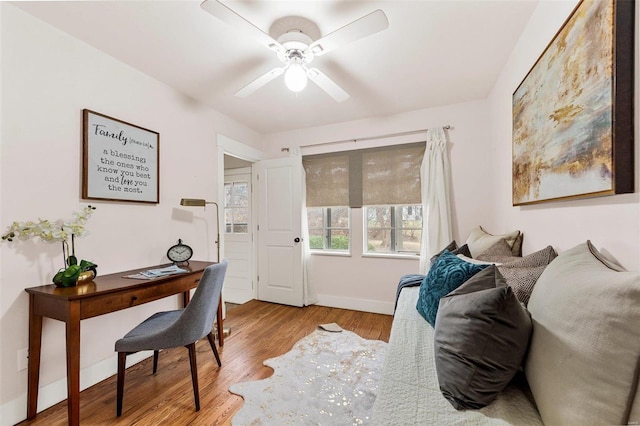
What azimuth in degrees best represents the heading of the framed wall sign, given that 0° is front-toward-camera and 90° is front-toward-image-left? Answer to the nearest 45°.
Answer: approximately 315°

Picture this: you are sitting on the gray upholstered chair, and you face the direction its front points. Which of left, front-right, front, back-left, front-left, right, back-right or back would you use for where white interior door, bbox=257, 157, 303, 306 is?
back-right

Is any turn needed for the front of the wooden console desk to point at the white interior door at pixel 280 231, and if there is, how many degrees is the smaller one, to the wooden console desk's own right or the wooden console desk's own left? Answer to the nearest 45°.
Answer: approximately 90° to the wooden console desk's own left

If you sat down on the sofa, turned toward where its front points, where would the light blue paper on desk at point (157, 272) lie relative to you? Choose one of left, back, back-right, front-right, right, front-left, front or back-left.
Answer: front

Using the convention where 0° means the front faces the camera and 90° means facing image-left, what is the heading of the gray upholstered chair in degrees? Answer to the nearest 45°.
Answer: approximately 90°

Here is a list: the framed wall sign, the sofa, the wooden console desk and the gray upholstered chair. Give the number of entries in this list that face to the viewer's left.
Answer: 2

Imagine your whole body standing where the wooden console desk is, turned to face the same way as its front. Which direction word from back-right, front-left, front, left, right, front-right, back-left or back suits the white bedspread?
front

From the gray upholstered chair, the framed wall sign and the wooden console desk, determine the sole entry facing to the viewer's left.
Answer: the gray upholstered chair

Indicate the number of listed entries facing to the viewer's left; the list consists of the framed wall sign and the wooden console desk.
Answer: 0

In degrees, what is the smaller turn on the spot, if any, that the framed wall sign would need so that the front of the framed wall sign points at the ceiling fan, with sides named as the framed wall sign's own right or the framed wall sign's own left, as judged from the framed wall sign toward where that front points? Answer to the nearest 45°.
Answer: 0° — it already faces it

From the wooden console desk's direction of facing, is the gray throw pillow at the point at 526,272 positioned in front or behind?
in front

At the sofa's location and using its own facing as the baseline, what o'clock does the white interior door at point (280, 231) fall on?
The white interior door is roughly at 1 o'clock from the sofa.

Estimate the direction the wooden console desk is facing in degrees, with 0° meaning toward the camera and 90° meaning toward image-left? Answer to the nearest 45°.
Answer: approximately 315°

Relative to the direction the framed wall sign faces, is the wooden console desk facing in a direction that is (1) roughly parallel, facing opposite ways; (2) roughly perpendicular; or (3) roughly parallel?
roughly parallel

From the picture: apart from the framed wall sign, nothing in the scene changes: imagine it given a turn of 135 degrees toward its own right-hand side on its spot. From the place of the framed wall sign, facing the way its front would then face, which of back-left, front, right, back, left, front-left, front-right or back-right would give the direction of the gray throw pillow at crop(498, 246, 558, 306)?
back-left

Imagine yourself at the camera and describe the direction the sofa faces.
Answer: facing to the left of the viewer
